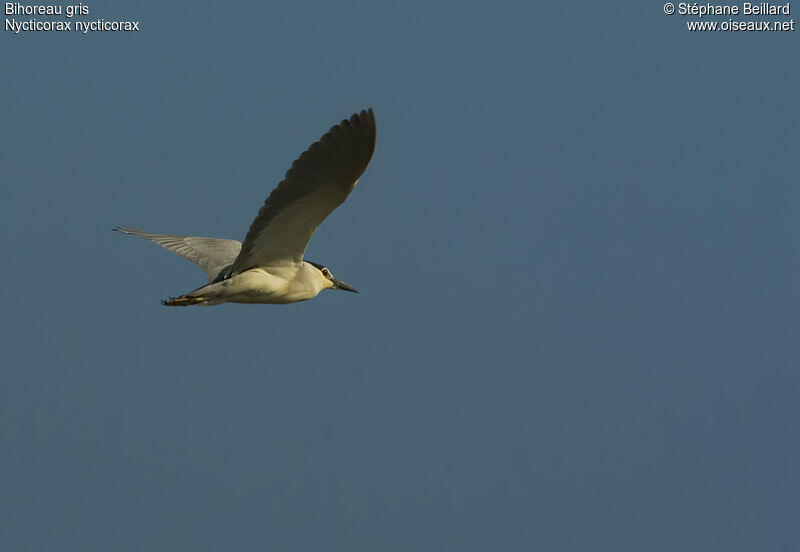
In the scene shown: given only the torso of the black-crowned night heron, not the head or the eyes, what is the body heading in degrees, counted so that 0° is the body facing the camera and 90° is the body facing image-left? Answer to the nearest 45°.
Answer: approximately 270°
